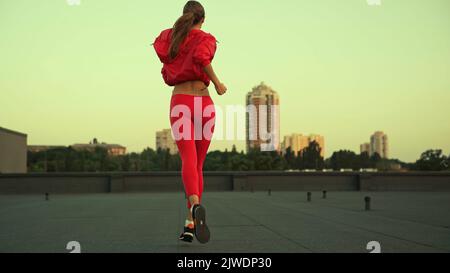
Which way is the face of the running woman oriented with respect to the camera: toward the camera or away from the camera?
away from the camera

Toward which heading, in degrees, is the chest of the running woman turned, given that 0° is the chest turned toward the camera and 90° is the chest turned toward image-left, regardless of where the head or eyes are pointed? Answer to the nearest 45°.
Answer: approximately 180°
